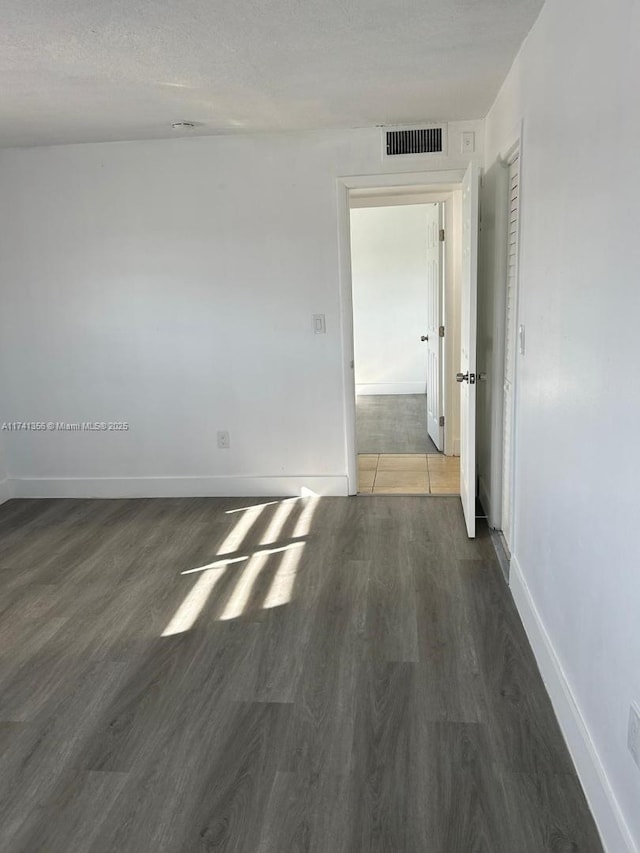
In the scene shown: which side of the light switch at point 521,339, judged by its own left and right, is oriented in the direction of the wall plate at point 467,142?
right

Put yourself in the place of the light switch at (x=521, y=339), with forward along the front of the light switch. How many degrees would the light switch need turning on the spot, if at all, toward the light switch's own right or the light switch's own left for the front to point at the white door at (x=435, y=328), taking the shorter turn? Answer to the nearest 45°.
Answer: approximately 90° to the light switch's own right

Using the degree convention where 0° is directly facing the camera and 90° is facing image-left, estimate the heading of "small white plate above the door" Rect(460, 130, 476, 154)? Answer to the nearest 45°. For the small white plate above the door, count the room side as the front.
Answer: approximately 0°

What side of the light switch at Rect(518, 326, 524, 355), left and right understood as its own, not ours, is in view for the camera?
left

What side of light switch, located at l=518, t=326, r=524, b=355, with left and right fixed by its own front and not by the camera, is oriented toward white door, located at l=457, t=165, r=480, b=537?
right

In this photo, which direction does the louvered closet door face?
to the viewer's left

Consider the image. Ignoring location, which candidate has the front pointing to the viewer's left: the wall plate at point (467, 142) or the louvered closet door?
the louvered closet door

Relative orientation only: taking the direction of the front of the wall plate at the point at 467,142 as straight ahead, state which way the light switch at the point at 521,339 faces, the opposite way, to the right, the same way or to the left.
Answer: to the right

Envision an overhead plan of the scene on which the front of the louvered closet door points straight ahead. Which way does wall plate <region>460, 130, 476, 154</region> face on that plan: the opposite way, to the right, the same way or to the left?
to the left
